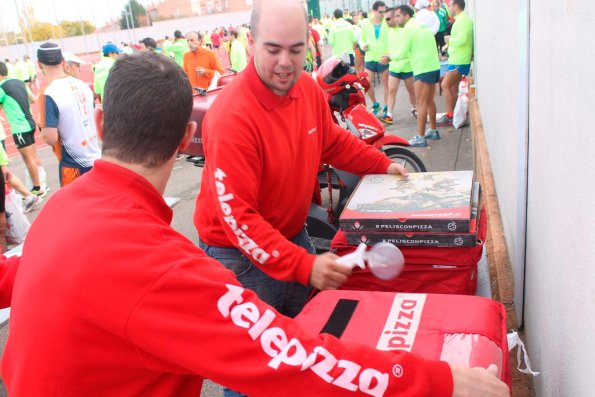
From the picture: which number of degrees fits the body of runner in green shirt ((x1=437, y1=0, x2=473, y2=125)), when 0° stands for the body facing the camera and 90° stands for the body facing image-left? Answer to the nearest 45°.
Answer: approximately 90°

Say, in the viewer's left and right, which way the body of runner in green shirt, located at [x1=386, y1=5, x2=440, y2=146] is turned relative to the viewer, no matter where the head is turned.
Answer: facing to the left of the viewer

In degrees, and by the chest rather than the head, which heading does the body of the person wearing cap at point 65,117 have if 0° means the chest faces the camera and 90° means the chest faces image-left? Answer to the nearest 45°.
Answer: approximately 135°

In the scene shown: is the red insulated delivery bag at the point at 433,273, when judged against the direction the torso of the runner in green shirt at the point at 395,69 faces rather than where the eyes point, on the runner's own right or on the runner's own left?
on the runner's own left

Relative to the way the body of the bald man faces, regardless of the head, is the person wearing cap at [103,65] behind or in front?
behind

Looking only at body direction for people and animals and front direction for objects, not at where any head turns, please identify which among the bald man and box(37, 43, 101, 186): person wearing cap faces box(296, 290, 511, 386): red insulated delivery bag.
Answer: the bald man

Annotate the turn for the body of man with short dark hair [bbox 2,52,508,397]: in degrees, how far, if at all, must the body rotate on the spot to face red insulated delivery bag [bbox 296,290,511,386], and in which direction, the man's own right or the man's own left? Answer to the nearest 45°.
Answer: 0° — they already face it

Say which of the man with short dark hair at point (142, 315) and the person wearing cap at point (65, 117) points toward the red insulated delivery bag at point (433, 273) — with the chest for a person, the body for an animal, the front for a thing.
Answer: the man with short dark hair

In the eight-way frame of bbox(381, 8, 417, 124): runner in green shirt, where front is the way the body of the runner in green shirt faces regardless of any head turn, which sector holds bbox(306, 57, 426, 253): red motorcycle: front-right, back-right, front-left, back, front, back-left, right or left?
front-left

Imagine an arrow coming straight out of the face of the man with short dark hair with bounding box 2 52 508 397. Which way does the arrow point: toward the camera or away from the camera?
away from the camera

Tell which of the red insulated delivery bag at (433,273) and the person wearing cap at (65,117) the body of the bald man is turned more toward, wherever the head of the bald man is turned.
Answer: the red insulated delivery bag

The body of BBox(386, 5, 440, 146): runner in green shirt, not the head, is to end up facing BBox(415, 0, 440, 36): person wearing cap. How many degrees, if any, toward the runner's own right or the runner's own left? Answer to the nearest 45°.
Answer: approximately 90° to the runner's own right

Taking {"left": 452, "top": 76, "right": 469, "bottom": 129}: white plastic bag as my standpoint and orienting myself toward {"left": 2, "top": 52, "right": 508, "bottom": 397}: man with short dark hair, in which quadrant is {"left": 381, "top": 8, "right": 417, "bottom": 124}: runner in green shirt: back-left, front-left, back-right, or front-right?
back-right

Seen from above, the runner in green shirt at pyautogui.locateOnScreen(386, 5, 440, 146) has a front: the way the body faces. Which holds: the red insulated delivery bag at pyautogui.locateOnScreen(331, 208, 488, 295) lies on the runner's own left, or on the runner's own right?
on the runner's own left
